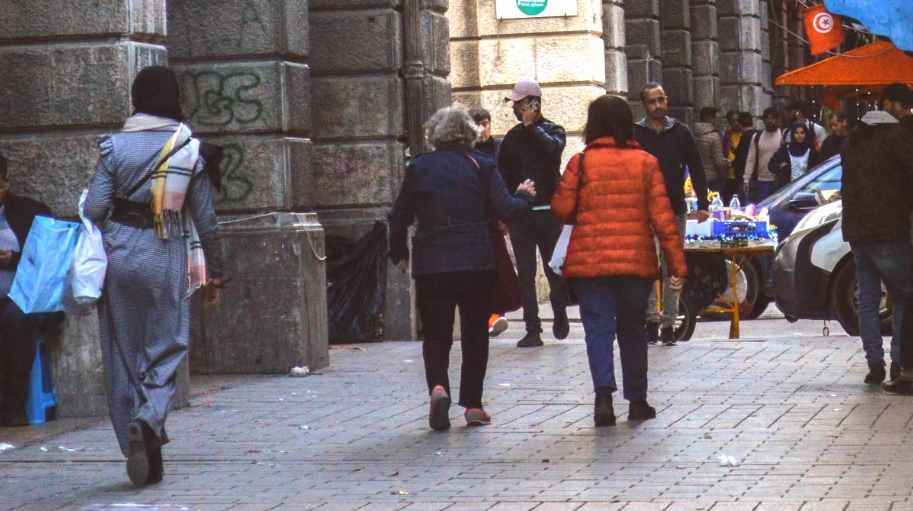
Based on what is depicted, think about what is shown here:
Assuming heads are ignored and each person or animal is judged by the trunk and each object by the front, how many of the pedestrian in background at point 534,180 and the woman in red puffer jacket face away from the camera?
1

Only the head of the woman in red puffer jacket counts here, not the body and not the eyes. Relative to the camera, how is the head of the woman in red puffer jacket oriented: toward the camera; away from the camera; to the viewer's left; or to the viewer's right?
away from the camera

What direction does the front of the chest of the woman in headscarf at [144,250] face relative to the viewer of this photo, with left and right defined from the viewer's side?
facing away from the viewer

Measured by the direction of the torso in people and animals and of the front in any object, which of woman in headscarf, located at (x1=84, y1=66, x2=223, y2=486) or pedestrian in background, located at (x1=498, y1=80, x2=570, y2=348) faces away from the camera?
the woman in headscarf

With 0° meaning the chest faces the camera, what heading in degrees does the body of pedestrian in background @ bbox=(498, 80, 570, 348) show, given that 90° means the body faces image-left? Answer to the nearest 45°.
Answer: approximately 45°

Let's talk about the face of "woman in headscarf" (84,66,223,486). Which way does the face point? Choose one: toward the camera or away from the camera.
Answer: away from the camera

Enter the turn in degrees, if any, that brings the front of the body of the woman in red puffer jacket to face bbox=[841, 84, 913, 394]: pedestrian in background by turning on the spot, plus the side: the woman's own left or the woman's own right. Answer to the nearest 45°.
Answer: approximately 45° to the woman's own right

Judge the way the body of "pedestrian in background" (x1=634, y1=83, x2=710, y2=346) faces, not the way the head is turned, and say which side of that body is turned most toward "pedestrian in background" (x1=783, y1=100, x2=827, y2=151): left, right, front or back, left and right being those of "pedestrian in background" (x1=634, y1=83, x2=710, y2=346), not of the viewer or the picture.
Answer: back

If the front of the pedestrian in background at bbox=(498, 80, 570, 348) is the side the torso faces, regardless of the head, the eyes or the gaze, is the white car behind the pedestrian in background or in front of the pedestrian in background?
behind

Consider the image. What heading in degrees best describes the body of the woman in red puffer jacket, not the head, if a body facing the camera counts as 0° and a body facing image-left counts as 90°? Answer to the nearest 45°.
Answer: approximately 180°

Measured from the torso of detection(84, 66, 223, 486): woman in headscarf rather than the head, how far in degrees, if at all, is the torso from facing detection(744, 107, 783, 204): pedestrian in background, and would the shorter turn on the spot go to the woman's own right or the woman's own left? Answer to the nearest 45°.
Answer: approximately 45° to the woman's own right
